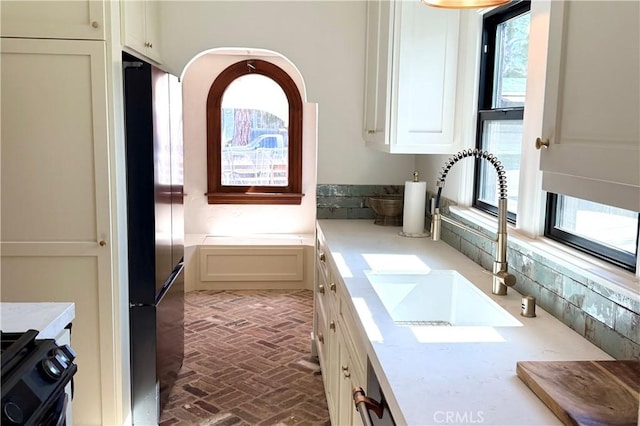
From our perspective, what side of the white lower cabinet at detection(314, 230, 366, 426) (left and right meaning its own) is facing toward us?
left

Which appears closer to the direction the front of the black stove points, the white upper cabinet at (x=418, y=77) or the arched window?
the white upper cabinet

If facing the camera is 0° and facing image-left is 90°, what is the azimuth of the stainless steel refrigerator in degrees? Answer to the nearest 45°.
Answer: approximately 270°

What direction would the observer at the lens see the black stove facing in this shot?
facing the viewer and to the right of the viewer

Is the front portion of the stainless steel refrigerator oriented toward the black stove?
no

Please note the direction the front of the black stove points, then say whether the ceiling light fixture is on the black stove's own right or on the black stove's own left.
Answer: on the black stove's own left

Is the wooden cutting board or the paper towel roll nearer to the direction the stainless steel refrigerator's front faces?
the paper towel roll

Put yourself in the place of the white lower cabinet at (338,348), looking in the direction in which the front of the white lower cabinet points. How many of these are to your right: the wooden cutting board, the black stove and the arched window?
1

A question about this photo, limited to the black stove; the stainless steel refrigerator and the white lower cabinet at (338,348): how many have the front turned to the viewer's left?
1

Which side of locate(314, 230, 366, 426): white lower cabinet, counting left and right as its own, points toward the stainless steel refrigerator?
front

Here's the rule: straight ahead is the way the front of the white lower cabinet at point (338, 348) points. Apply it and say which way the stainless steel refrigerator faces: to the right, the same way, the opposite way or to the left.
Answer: the opposite way

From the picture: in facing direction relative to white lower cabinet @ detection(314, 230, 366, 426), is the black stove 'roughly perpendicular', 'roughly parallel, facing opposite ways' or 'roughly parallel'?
roughly parallel, facing opposite ways

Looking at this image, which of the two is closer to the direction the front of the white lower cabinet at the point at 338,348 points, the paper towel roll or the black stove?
the black stove

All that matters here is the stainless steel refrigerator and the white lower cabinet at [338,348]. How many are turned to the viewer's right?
1

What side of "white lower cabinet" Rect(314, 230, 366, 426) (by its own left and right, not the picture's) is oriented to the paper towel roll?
right

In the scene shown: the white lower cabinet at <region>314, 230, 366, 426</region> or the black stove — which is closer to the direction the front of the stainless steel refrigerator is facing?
the white lower cabinet
